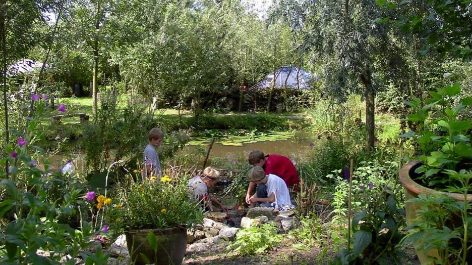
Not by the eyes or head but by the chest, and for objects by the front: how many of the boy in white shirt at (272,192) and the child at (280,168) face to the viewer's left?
2

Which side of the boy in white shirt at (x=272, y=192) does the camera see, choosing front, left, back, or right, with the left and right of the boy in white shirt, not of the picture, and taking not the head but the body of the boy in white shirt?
left

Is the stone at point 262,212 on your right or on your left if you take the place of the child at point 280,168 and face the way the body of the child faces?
on your left

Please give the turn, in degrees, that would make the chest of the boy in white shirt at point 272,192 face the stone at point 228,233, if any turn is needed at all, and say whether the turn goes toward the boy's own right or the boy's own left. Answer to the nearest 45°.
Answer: approximately 45° to the boy's own left

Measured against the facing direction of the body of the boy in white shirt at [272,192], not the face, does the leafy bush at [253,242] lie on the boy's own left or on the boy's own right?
on the boy's own left

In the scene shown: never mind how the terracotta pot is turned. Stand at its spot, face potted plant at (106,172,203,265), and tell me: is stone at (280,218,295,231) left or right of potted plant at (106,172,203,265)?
right

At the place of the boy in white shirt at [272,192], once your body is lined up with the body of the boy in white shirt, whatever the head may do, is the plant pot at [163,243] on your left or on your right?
on your left

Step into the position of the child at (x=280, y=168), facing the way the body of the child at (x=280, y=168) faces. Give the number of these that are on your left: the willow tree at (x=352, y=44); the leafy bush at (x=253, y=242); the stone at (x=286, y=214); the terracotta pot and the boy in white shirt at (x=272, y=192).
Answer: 4

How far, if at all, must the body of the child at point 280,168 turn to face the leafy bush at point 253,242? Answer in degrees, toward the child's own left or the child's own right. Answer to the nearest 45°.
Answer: approximately 90° to the child's own left

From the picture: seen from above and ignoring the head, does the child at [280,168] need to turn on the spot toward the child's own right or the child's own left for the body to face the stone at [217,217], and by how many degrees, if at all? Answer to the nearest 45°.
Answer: approximately 45° to the child's own left

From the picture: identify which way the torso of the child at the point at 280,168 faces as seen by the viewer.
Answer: to the viewer's left

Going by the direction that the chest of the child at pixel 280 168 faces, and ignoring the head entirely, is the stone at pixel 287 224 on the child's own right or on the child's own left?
on the child's own left

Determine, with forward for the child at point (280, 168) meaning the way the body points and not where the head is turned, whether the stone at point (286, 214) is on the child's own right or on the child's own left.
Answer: on the child's own left

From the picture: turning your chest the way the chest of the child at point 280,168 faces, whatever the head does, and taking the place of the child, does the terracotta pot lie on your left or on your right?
on your left
